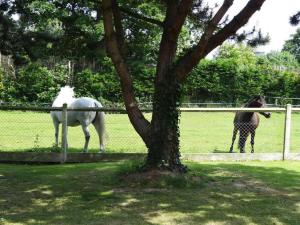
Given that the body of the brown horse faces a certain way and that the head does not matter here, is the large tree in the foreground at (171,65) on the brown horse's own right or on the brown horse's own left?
on the brown horse's own right

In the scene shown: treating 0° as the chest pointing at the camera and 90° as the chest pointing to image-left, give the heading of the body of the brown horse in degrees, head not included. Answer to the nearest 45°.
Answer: approximately 315°
